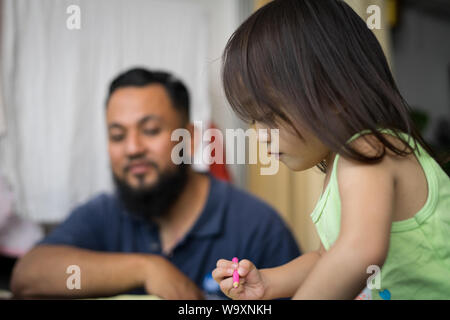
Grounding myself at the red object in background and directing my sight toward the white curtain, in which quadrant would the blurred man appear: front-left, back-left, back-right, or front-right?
front-left

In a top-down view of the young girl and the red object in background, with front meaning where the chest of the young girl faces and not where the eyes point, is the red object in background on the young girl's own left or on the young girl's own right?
on the young girl's own right

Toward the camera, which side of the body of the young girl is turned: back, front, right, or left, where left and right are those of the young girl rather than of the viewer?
left

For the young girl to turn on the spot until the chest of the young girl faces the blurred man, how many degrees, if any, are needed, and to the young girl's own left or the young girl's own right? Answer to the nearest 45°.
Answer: approximately 45° to the young girl's own right

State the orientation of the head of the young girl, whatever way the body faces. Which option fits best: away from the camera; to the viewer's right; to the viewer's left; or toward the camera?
to the viewer's left

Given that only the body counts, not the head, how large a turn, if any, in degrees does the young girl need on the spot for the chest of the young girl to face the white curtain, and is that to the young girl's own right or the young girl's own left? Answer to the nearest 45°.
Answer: approximately 45° to the young girl's own right
